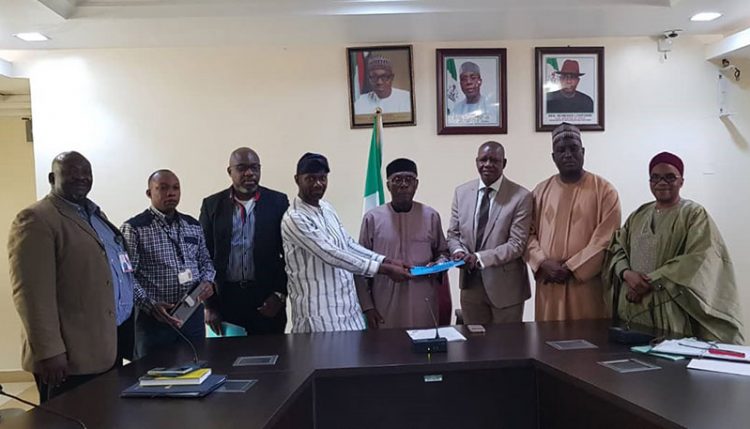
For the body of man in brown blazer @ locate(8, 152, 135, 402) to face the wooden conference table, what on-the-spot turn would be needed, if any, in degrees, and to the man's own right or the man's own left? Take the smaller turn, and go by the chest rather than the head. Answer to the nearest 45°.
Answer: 0° — they already face it

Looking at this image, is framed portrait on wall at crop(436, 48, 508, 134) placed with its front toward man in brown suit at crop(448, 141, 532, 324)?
yes

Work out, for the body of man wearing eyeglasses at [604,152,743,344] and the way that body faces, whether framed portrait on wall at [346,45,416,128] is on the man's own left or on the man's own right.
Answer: on the man's own right

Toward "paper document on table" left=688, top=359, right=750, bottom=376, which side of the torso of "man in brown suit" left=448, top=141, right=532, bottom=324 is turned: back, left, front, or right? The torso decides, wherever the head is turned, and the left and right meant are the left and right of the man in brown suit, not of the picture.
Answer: left

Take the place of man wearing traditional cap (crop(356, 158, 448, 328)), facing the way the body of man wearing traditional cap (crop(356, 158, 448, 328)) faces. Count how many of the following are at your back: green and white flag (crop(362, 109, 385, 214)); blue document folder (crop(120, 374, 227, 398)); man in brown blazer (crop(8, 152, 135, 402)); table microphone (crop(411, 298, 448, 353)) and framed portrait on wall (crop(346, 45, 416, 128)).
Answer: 2

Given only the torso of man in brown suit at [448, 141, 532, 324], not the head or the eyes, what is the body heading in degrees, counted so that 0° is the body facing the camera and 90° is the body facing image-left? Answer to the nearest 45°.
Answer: approximately 45°

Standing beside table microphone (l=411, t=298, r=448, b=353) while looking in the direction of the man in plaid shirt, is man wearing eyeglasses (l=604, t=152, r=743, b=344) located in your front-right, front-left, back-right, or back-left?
back-right

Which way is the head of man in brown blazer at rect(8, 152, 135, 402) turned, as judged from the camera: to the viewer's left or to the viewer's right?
to the viewer's right
